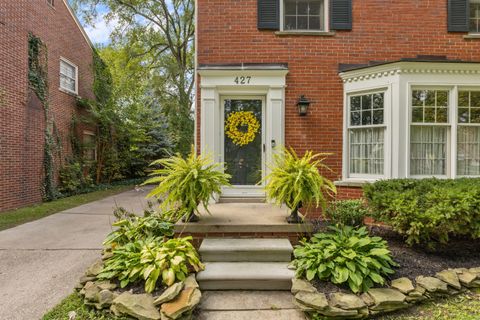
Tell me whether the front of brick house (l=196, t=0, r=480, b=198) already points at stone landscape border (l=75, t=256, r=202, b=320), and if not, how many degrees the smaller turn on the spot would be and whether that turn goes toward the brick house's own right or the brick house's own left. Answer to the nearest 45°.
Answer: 0° — it already faces it

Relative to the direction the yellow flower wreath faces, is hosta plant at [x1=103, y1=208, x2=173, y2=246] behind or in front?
in front

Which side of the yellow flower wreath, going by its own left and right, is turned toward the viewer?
front

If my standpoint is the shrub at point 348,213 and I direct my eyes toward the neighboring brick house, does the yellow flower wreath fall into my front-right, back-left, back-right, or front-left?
front-right

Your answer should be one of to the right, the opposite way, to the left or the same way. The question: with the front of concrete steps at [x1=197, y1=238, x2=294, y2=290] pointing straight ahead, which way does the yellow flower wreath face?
the same way

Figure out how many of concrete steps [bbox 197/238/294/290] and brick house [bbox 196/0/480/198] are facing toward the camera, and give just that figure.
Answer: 2

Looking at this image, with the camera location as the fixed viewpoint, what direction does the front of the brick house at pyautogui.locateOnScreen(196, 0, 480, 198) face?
facing the viewer

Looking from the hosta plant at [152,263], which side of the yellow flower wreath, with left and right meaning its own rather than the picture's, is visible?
front

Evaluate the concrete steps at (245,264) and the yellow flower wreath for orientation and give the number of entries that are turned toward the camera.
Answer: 2

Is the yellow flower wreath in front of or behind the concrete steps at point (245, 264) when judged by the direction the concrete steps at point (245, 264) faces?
behind

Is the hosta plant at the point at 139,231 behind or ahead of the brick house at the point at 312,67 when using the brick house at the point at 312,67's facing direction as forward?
ahead

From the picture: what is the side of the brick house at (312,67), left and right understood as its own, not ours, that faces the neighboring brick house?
right

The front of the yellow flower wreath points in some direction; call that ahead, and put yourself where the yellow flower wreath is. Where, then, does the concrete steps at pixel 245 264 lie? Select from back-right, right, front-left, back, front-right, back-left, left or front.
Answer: front

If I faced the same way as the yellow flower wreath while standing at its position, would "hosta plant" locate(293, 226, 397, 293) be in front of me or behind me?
in front
